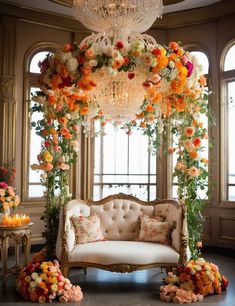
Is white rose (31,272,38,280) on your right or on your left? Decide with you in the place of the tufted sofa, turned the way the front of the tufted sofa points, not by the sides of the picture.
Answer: on your right

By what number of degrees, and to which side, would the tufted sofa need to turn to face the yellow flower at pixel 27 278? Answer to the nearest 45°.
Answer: approximately 45° to its right

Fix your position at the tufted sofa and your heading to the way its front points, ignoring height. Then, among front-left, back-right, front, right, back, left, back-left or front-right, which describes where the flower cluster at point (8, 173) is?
back-right

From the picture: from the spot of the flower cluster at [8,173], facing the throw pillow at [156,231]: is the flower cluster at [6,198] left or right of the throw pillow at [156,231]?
right

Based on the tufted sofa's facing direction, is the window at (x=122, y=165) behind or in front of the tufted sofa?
behind

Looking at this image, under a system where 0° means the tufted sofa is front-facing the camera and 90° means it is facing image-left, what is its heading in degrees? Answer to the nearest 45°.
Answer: approximately 0°

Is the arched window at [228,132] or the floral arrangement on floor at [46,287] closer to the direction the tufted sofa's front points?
the floral arrangement on floor

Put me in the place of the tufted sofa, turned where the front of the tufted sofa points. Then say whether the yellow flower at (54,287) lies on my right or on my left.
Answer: on my right

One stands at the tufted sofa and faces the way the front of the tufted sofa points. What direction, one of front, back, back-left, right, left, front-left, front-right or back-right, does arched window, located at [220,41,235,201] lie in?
back-left

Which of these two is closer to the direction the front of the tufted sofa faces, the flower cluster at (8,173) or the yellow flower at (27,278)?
the yellow flower
